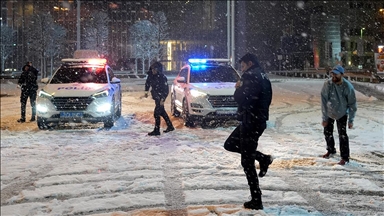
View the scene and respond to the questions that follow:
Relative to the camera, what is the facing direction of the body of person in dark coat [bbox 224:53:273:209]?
to the viewer's left

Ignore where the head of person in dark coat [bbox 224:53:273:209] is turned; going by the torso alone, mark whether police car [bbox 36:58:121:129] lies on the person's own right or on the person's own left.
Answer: on the person's own right

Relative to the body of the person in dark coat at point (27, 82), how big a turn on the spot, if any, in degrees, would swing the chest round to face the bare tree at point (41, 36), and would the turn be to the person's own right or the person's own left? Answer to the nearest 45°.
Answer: approximately 135° to the person's own right

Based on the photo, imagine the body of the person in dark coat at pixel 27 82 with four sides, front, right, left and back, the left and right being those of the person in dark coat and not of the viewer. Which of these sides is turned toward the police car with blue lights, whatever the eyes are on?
left

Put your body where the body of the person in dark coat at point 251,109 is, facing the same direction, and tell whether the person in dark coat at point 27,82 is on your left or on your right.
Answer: on your right

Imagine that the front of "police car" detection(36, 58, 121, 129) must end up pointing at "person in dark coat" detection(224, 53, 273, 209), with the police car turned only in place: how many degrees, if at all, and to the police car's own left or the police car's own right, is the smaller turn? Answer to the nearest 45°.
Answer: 0° — it already faces them

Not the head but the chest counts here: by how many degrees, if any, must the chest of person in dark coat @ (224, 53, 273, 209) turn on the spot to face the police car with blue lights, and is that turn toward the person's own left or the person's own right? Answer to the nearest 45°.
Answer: approximately 90° to the person's own right

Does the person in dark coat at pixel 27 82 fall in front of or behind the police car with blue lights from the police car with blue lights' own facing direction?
behind

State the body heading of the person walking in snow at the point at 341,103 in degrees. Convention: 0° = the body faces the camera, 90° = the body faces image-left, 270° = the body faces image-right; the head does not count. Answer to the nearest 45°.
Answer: approximately 45°
